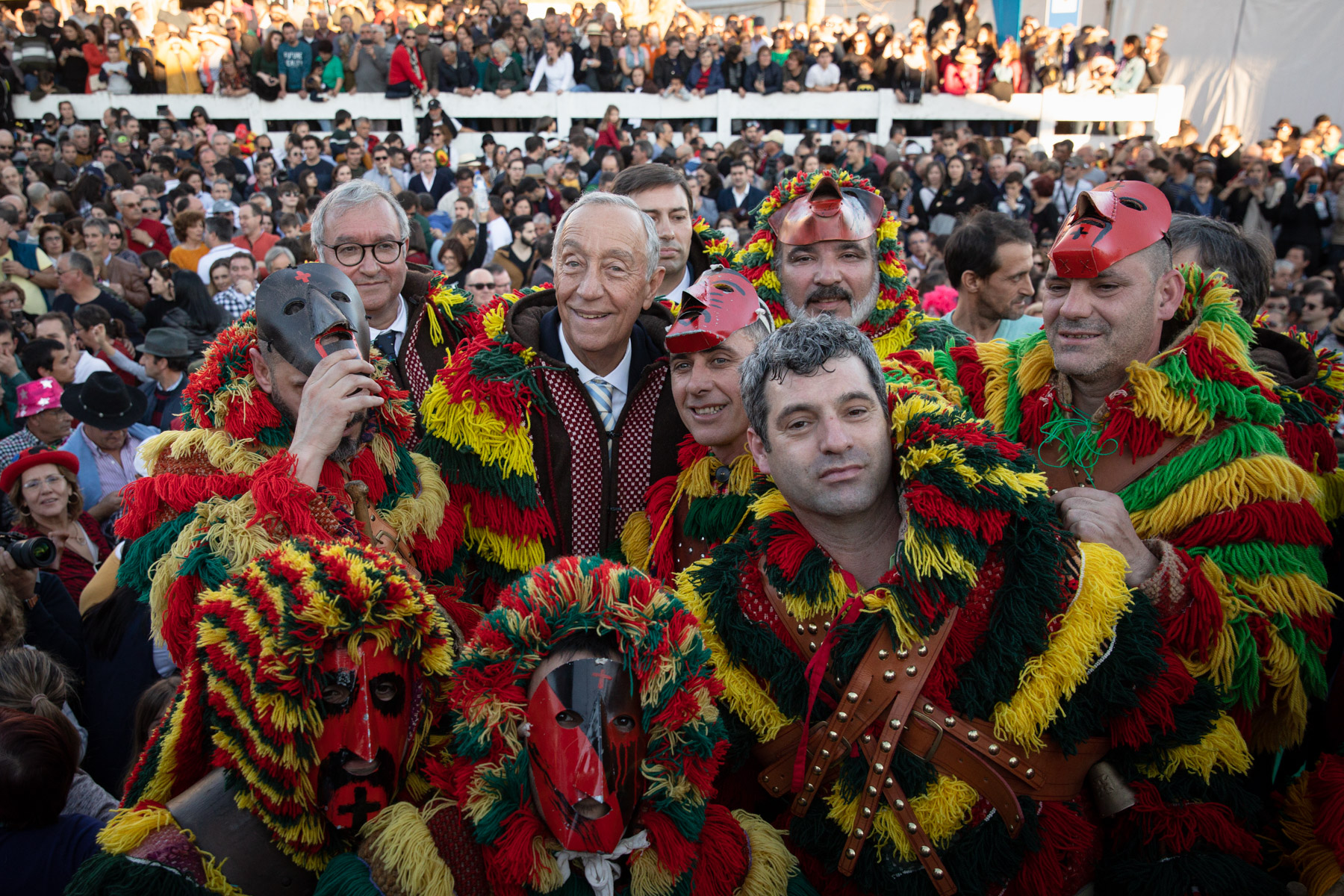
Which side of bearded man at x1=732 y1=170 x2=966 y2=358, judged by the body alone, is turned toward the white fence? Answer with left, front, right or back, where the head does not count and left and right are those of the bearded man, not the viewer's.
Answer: back

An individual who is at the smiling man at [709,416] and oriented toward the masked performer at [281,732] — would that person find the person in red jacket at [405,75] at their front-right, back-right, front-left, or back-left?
back-right

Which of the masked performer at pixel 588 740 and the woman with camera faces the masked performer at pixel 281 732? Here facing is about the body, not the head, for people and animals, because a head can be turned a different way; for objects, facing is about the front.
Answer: the woman with camera

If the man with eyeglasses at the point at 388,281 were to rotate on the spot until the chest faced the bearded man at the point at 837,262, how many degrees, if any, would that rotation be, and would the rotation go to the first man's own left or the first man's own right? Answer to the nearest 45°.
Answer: approximately 90° to the first man's own left

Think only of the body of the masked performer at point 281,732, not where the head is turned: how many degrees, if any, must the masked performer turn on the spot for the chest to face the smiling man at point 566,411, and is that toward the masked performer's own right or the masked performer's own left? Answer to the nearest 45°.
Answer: approximately 90° to the masked performer's own left

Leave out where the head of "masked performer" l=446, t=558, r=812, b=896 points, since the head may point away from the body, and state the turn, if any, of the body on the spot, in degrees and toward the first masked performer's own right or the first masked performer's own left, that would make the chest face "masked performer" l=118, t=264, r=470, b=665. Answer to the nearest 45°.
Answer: approximately 135° to the first masked performer's own right
